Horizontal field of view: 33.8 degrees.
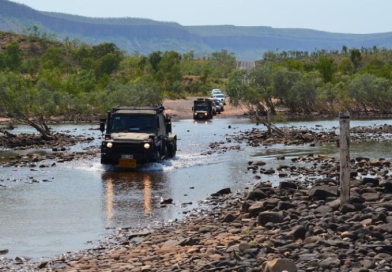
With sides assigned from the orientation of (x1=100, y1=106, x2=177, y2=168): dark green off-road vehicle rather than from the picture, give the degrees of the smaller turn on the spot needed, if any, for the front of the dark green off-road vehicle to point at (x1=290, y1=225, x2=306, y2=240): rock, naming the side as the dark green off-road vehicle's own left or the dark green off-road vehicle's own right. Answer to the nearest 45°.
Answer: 0° — it already faces it

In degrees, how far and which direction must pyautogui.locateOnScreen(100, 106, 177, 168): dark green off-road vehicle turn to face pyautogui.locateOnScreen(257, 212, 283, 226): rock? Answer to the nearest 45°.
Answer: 0° — it already faces it

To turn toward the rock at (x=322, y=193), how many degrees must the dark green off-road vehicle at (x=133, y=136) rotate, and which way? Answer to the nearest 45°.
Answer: approximately 45° to its left

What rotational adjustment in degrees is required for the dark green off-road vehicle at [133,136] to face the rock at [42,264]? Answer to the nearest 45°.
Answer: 0° — it already faces it

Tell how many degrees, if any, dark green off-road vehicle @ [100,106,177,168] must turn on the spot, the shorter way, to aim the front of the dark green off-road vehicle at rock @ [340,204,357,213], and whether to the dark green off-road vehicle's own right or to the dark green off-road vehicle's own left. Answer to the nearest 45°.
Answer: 0° — it already faces it

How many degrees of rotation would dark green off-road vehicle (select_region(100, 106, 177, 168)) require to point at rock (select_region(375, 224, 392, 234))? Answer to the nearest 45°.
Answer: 0° — it already faces it

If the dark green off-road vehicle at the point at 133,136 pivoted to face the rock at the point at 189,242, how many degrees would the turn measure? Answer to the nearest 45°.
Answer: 0° — it already faces it

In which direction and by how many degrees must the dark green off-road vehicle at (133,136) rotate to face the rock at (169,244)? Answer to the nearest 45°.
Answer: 0° — it already faces it

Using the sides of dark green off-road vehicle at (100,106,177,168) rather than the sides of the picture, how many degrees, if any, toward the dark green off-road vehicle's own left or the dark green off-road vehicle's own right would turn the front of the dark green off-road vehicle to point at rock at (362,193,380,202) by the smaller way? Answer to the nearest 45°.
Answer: approximately 45° to the dark green off-road vehicle's own left

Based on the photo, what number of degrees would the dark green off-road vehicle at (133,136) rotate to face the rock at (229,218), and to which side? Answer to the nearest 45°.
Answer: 0° — it already faces it

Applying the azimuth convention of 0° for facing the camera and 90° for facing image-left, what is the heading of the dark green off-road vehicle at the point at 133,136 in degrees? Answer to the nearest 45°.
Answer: approximately 0°

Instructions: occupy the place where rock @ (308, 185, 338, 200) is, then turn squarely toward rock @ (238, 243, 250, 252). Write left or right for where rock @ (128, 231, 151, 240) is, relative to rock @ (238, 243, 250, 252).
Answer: right

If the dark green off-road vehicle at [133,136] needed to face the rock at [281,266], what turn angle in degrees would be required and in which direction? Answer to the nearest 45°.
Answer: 0° — it already faces it
